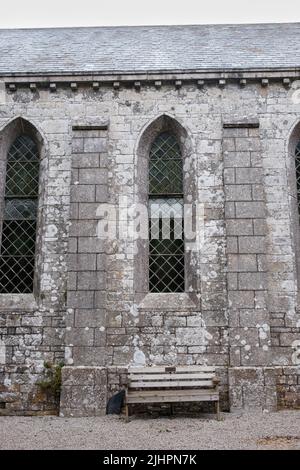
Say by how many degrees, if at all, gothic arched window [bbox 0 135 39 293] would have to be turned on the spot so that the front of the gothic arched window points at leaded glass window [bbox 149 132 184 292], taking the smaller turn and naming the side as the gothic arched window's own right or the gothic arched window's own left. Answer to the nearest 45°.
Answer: approximately 90° to the gothic arched window's own left

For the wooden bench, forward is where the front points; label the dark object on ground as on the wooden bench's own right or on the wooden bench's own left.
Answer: on the wooden bench's own right

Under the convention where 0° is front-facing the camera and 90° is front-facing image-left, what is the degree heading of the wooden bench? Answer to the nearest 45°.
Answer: approximately 0°

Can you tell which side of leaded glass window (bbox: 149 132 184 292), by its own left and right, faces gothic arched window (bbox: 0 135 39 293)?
right

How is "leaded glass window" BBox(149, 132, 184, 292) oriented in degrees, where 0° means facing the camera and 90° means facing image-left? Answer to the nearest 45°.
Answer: approximately 0°

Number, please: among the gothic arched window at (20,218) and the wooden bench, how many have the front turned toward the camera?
2

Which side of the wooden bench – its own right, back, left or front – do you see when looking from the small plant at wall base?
right

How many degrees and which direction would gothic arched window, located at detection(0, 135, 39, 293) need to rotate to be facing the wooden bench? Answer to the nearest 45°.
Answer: approximately 45° to its left
